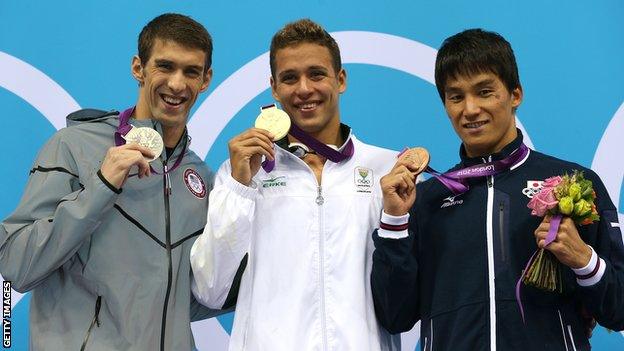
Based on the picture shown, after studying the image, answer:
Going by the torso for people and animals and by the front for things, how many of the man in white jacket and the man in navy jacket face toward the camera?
2

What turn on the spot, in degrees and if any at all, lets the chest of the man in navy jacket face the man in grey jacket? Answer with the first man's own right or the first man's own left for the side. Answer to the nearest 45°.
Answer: approximately 90° to the first man's own right

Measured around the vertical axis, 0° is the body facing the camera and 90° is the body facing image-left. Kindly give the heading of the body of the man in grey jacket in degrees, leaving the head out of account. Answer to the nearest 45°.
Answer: approximately 315°

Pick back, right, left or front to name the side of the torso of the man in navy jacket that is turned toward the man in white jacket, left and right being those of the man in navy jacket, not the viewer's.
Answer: right

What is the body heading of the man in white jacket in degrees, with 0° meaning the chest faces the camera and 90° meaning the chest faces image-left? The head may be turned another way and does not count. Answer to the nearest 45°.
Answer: approximately 0°

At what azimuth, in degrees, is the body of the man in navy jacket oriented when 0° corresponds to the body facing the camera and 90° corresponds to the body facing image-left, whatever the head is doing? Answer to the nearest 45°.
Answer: approximately 0°

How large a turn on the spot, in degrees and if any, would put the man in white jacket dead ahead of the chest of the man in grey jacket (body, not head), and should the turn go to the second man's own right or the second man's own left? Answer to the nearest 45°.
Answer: approximately 45° to the second man's own left

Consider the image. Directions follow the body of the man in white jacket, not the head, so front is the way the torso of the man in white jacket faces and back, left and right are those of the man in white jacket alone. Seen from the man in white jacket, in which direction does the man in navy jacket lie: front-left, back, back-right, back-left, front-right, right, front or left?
left
